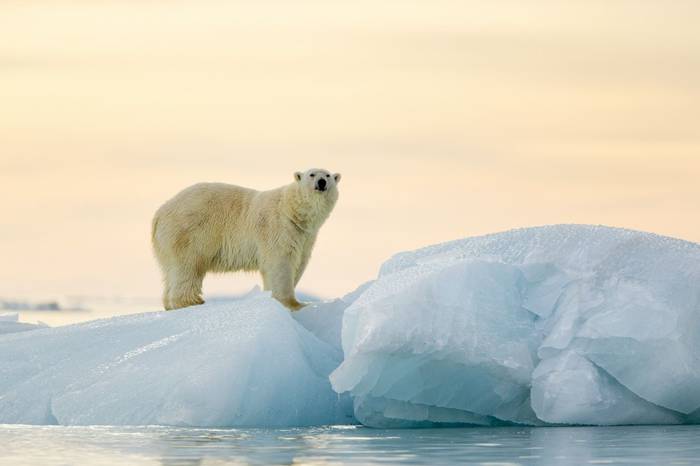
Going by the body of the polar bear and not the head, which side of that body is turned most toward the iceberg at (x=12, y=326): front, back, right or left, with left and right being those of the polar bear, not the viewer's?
back

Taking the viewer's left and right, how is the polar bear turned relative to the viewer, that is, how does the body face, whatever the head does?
facing to the right of the viewer
